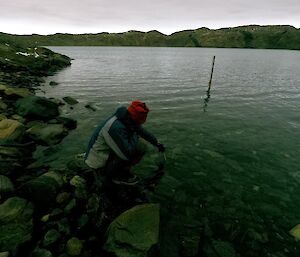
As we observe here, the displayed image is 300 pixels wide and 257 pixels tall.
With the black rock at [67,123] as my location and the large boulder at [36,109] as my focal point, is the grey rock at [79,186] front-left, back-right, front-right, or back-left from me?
back-left

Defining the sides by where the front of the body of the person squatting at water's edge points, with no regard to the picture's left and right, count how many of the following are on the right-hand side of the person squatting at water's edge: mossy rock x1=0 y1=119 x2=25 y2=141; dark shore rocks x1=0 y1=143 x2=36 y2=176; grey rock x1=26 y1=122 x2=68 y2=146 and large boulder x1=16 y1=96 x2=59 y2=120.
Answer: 0

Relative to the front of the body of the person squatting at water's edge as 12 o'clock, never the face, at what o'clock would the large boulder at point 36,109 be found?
The large boulder is roughly at 8 o'clock from the person squatting at water's edge.

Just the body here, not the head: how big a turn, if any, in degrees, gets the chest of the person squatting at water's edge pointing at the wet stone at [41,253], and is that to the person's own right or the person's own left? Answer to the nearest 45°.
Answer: approximately 135° to the person's own right

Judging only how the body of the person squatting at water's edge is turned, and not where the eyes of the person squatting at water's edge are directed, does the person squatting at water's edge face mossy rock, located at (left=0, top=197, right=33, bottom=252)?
no

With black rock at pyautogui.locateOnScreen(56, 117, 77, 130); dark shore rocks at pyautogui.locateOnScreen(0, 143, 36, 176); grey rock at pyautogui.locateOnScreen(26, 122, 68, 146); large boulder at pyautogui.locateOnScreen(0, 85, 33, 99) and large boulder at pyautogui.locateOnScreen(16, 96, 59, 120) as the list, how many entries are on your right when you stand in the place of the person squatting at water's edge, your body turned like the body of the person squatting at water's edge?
0

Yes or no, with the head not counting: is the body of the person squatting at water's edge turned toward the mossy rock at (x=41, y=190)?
no

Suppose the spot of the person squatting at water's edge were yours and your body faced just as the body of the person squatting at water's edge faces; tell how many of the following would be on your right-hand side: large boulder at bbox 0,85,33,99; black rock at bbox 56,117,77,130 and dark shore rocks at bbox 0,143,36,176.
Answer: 0

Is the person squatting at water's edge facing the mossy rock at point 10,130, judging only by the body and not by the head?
no

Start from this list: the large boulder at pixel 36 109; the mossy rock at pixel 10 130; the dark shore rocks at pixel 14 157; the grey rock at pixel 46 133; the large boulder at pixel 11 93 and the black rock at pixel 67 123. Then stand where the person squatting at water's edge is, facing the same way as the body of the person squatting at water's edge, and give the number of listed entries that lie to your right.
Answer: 0

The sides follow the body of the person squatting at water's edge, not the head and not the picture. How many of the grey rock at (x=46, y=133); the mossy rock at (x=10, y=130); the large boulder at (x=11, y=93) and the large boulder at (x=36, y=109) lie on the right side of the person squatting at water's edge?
0

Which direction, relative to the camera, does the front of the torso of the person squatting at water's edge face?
to the viewer's right
